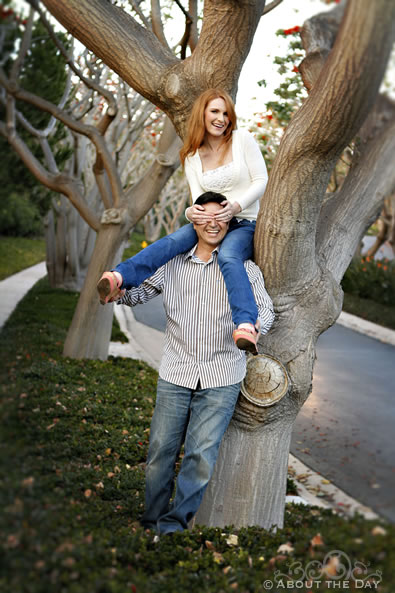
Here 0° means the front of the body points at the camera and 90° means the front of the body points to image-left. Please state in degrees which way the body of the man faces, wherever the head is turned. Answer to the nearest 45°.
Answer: approximately 0°

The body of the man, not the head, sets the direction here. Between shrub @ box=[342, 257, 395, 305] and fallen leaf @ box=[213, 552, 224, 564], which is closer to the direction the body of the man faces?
the fallen leaf

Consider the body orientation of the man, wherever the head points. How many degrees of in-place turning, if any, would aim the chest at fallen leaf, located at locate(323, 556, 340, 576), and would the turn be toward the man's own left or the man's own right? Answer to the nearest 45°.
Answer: approximately 45° to the man's own left

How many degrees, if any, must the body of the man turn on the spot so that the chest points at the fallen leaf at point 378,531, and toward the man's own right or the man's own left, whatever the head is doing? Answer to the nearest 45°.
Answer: approximately 45° to the man's own left

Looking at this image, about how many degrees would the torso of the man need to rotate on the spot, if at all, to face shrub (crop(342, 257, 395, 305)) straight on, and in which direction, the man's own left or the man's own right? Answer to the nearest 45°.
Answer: approximately 180°
